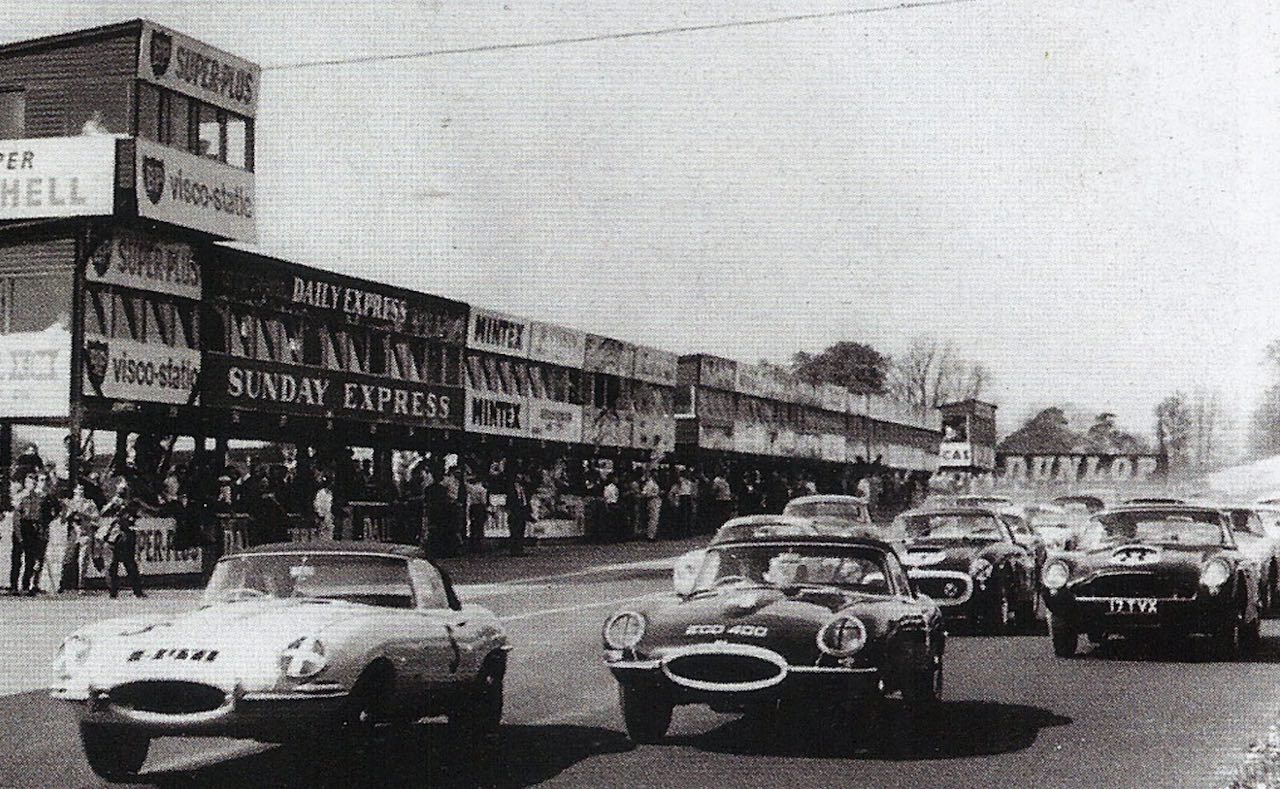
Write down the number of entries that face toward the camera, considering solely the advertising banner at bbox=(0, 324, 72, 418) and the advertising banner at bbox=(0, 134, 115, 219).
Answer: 2

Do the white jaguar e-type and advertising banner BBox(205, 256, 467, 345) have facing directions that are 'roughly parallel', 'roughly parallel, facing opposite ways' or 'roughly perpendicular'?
roughly perpendicular

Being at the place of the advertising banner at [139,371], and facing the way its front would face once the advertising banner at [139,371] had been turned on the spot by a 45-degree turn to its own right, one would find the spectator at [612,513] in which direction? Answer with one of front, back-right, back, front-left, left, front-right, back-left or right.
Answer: back-left

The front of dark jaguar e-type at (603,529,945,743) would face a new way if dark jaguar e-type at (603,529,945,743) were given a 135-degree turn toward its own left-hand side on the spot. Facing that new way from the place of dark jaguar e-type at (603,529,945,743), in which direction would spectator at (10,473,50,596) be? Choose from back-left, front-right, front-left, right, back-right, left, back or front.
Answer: back-left

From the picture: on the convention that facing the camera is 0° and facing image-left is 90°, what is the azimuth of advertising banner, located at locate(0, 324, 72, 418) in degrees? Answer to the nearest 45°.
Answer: approximately 0°

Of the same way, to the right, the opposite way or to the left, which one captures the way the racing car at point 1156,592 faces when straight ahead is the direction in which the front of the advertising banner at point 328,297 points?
to the right

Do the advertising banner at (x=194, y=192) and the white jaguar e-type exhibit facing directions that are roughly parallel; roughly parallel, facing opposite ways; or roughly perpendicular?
roughly perpendicular

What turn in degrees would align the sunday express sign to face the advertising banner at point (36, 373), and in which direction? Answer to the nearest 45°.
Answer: approximately 90° to its right
